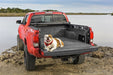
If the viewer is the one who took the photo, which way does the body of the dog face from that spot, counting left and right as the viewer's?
facing the viewer and to the left of the viewer

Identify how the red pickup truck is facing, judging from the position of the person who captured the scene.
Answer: facing away from the viewer and to the left of the viewer
